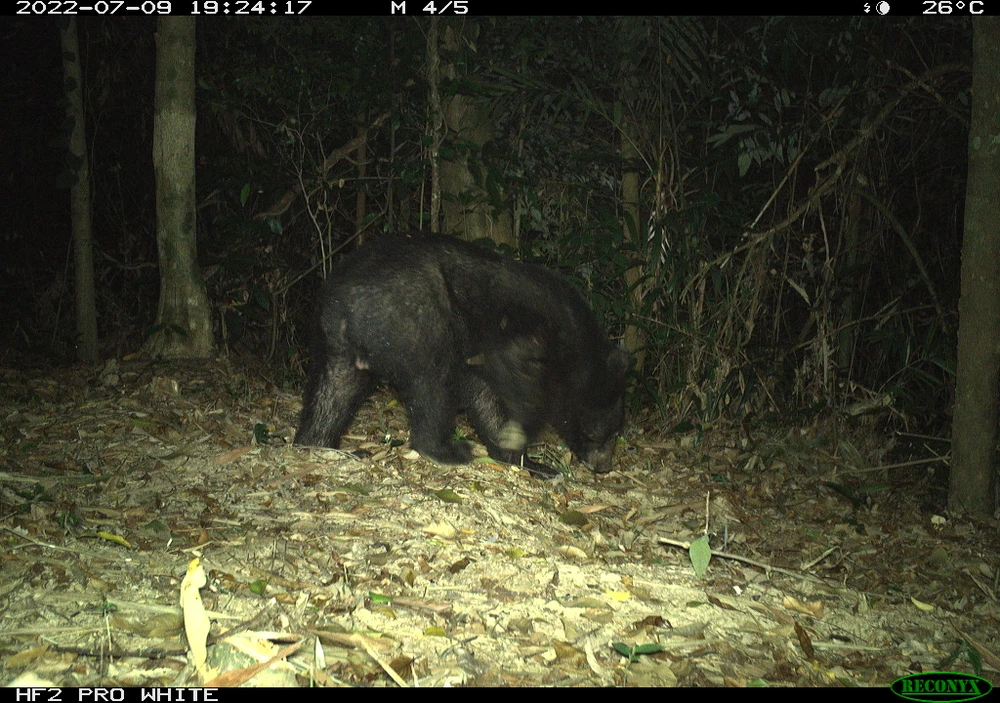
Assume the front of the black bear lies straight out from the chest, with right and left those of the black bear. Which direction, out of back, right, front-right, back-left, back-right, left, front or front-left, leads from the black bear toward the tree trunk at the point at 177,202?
back-left

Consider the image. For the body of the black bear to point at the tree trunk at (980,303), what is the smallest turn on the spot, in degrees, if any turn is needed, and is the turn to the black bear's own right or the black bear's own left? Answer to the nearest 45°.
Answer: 0° — it already faces it

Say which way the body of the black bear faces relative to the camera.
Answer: to the viewer's right

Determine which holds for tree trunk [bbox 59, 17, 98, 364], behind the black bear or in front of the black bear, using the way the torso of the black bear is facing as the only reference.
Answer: behind
